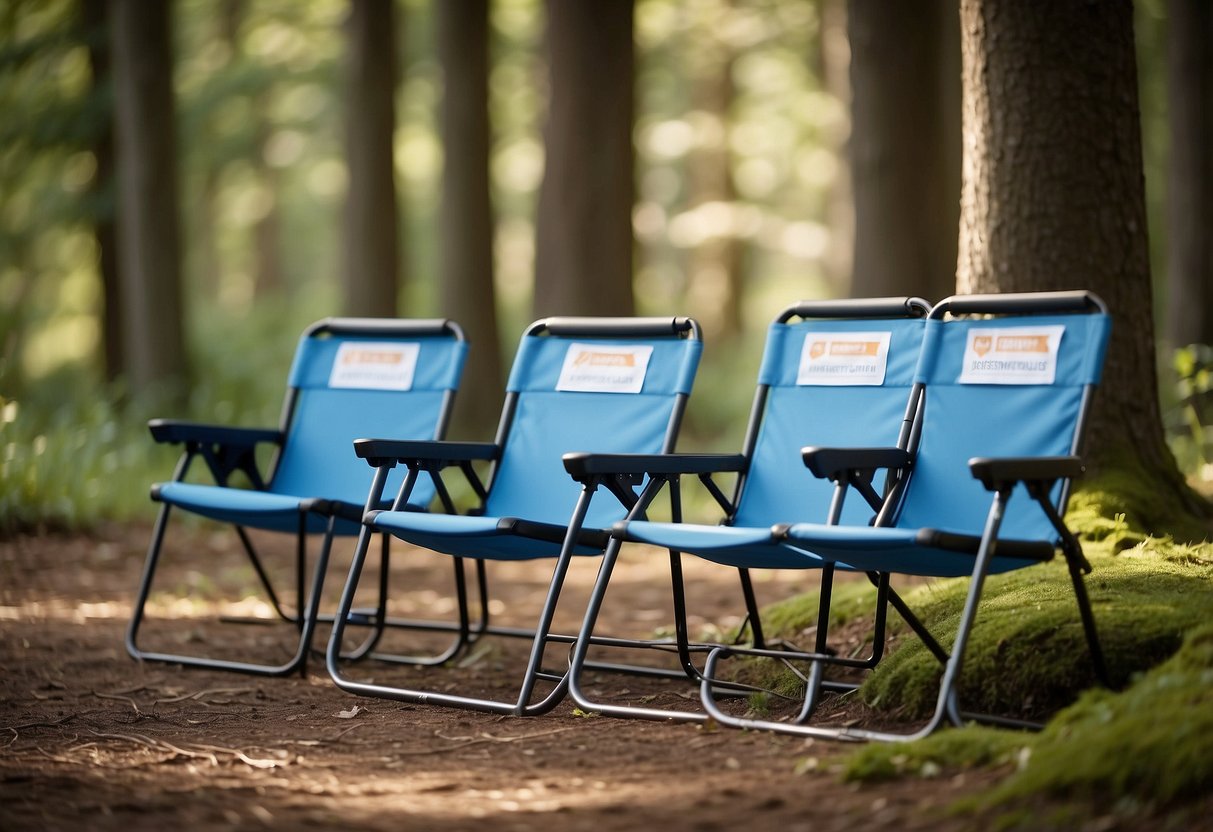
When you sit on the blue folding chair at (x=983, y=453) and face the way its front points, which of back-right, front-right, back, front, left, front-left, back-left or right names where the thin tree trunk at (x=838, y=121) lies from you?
back-right

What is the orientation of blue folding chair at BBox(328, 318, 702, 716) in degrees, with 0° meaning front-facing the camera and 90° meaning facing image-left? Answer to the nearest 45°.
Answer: approximately 45°

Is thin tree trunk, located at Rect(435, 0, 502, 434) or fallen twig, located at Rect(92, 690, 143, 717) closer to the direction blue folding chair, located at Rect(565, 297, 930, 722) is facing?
the fallen twig

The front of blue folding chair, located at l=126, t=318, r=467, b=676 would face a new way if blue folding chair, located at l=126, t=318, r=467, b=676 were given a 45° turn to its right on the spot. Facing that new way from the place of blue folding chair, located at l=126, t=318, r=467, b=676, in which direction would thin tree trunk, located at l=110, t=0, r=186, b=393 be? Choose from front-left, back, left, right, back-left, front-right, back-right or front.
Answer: right

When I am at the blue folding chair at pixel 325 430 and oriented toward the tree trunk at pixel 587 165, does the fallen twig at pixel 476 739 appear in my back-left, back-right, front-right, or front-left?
back-right

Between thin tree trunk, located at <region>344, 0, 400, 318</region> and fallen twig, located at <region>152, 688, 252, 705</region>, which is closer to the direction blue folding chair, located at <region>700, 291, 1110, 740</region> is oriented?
the fallen twig

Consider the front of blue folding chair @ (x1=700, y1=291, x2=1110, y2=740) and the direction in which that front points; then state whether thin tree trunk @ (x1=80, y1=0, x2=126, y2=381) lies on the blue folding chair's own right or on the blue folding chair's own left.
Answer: on the blue folding chair's own right

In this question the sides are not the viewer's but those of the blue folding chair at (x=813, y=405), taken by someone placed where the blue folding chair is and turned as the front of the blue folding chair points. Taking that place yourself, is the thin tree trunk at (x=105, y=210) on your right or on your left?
on your right

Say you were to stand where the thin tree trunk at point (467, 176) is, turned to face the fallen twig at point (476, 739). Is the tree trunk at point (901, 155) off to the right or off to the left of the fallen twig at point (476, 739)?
left

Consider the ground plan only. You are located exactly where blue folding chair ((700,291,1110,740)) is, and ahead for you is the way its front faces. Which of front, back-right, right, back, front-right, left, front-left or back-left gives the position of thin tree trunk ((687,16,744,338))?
back-right

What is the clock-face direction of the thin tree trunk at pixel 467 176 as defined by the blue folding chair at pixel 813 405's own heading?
The thin tree trunk is roughly at 4 o'clock from the blue folding chair.
